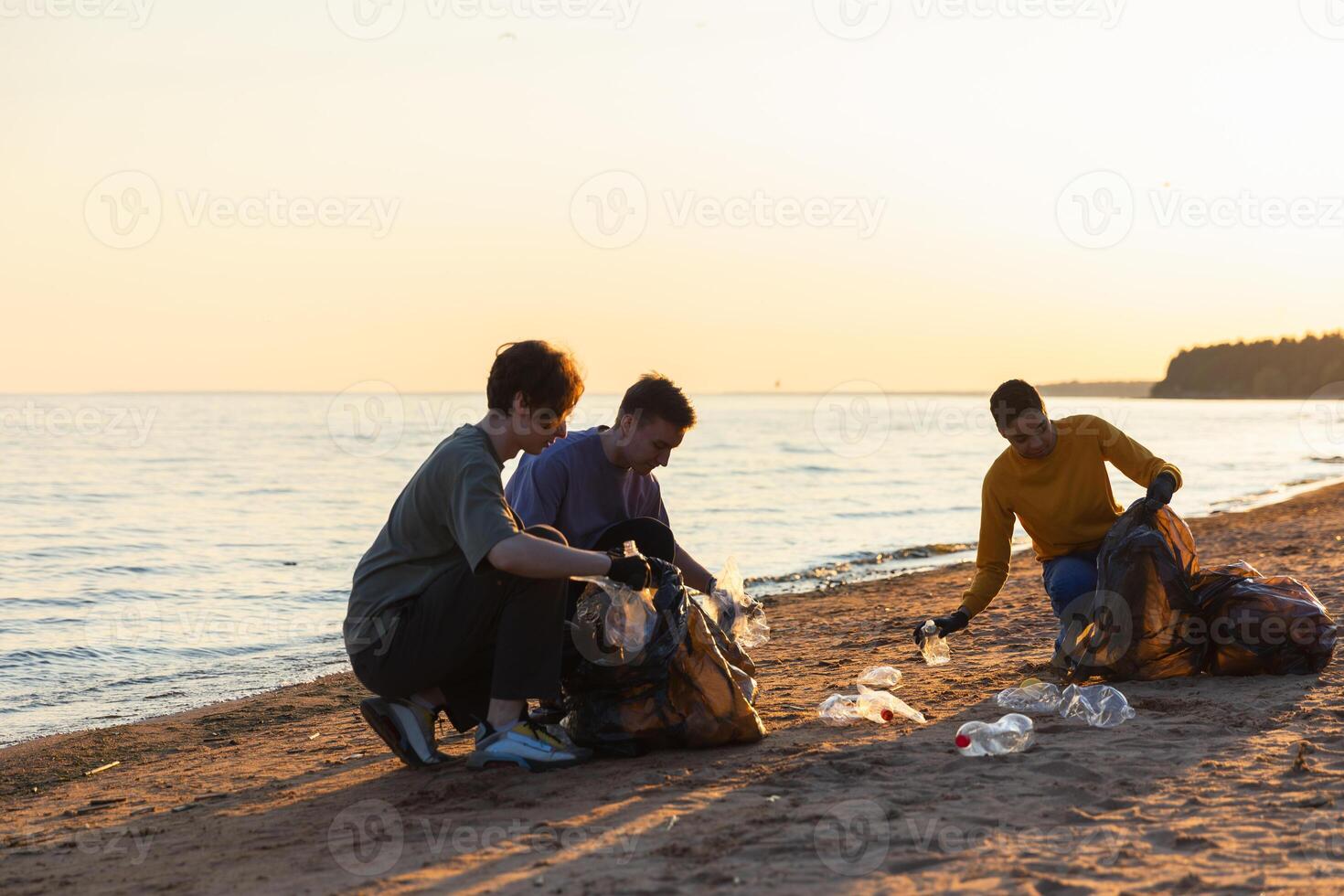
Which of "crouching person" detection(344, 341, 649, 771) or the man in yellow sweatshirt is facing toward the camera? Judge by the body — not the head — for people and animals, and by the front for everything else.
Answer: the man in yellow sweatshirt

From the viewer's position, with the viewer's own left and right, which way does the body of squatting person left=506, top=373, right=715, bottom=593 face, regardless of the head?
facing the viewer and to the right of the viewer

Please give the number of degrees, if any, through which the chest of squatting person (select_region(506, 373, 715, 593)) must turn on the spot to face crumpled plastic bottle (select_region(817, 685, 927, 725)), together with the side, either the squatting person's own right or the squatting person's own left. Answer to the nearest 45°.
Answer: approximately 45° to the squatting person's own left

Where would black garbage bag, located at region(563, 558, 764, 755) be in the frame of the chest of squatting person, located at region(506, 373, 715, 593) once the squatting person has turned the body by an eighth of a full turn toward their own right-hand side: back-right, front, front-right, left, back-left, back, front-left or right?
front

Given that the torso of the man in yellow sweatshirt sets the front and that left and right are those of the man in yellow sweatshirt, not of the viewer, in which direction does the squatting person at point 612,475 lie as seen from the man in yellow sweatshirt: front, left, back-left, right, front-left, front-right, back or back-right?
front-right

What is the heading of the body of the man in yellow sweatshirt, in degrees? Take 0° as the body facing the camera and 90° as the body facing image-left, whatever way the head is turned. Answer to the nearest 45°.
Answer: approximately 0°

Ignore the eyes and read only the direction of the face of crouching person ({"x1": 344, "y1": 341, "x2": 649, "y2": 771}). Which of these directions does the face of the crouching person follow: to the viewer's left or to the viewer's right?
to the viewer's right

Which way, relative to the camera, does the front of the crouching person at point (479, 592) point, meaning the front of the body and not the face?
to the viewer's right

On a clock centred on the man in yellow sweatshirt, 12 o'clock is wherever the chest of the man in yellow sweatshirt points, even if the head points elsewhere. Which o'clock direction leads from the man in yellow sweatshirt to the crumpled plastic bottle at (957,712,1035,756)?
The crumpled plastic bottle is roughly at 12 o'clock from the man in yellow sweatshirt.

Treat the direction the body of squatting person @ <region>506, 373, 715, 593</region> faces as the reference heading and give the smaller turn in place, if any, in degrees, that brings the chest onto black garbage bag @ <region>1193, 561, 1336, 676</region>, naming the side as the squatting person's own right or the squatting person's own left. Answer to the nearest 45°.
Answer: approximately 45° to the squatting person's own left

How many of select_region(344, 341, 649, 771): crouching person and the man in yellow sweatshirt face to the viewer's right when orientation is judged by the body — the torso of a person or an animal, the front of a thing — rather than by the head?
1

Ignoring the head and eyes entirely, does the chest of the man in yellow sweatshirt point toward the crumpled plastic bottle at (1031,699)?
yes
